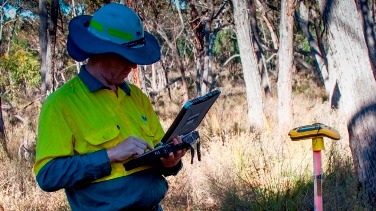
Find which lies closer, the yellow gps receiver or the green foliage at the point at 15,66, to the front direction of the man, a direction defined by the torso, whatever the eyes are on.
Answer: the yellow gps receiver

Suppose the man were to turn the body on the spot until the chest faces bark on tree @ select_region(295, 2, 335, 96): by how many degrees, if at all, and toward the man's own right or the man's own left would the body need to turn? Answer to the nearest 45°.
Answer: approximately 90° to the man's own left

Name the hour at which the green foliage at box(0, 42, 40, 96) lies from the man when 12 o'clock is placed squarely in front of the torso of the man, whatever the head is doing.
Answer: The green foliage is roughly at 7 o'clock from the man.

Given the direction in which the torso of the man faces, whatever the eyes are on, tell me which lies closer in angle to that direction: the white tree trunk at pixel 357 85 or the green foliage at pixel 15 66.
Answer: the white tree trunk

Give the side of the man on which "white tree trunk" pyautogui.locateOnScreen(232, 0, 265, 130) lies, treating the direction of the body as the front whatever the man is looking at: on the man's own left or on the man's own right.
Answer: on the man's own left

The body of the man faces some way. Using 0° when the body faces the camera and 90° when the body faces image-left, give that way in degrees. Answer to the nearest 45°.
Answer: approximately 315°

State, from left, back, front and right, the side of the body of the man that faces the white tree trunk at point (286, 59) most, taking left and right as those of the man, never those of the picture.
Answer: left

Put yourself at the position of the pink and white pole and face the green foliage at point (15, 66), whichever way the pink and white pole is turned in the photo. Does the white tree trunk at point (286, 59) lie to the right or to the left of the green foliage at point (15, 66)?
right

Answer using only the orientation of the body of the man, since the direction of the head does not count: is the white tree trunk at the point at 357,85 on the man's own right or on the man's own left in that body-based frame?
on the man's own left

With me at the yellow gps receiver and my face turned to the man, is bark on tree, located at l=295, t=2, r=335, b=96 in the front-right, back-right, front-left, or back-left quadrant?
back-right

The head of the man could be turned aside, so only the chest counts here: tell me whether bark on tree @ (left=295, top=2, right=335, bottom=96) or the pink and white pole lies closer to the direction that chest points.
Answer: the pink and white pole

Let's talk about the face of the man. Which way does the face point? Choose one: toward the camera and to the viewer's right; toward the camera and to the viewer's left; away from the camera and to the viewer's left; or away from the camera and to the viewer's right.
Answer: toward the camera and to the viewer's right
